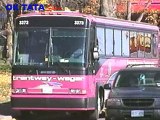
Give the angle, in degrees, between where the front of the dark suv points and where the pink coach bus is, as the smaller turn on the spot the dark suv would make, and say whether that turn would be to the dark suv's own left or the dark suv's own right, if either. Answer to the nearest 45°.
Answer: approximately 135° to the dark suv's own right

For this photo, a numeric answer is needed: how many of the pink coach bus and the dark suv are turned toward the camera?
2

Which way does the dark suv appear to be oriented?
toward the camera

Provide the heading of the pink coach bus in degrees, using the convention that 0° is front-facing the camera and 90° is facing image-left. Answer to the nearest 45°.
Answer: approximately 0°

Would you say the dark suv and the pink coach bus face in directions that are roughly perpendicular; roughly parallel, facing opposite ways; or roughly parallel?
roughly parallel

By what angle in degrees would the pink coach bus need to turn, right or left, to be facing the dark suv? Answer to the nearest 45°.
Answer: approximately 45° to its left
